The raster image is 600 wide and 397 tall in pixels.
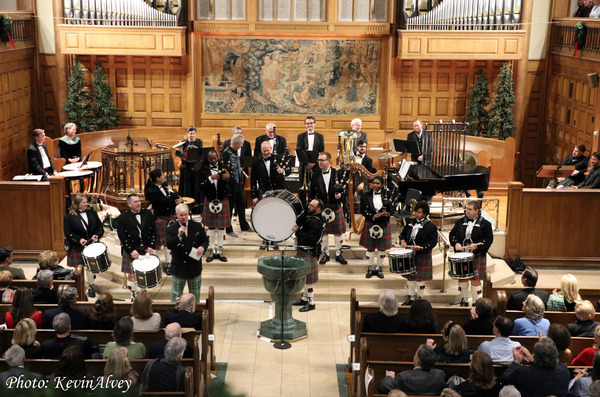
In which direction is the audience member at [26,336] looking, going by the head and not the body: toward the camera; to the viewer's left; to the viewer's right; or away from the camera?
away from the camera

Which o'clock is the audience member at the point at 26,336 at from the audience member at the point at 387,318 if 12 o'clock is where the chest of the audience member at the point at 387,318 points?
the audience member at the point at 26,336 is roughly at 8 o'clock from the audience member at the point at 387,318.

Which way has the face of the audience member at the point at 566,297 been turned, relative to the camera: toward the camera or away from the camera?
away from the camera

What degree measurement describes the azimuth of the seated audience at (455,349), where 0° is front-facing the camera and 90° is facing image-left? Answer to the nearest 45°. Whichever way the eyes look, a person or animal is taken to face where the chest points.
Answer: approximately 135°

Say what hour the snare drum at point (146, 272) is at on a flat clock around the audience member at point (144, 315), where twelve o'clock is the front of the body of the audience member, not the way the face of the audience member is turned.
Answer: The snare drum is roughly at 12 o'clock from the audience member.

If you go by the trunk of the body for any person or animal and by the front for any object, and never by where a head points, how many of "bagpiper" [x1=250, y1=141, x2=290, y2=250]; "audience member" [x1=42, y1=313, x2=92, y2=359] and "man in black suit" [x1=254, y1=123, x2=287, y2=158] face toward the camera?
2

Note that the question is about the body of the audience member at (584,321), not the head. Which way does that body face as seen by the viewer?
away from the camera

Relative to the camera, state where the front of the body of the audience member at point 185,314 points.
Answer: away from the camera

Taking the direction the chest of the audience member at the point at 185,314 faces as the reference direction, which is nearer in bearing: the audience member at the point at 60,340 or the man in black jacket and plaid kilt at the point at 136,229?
the man in black jacket and plaid kilt

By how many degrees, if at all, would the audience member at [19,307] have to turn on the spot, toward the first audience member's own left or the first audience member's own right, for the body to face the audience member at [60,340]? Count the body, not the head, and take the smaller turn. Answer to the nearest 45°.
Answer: approximately 180°

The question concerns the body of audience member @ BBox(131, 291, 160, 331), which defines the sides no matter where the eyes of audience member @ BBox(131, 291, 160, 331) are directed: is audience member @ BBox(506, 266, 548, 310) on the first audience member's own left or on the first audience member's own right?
on the first audience member's own right
